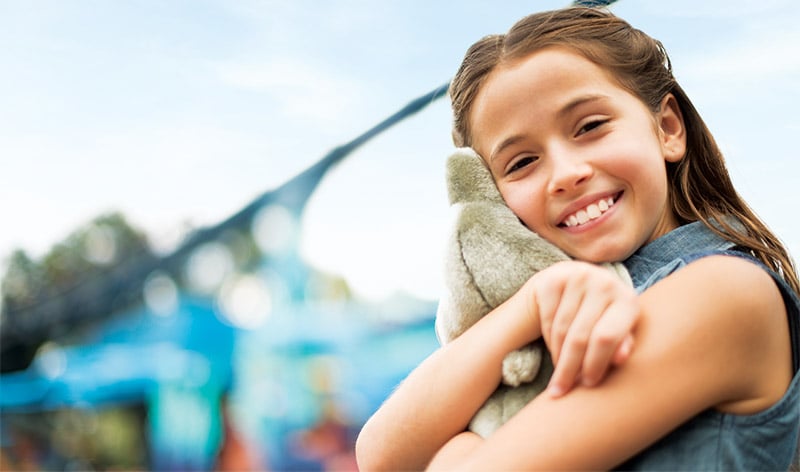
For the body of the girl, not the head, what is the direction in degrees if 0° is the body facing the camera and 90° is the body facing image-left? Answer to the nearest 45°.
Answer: approximately 45°

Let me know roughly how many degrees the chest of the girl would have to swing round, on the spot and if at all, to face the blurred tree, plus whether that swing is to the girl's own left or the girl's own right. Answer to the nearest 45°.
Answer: approximately 90° to the girl's own right
